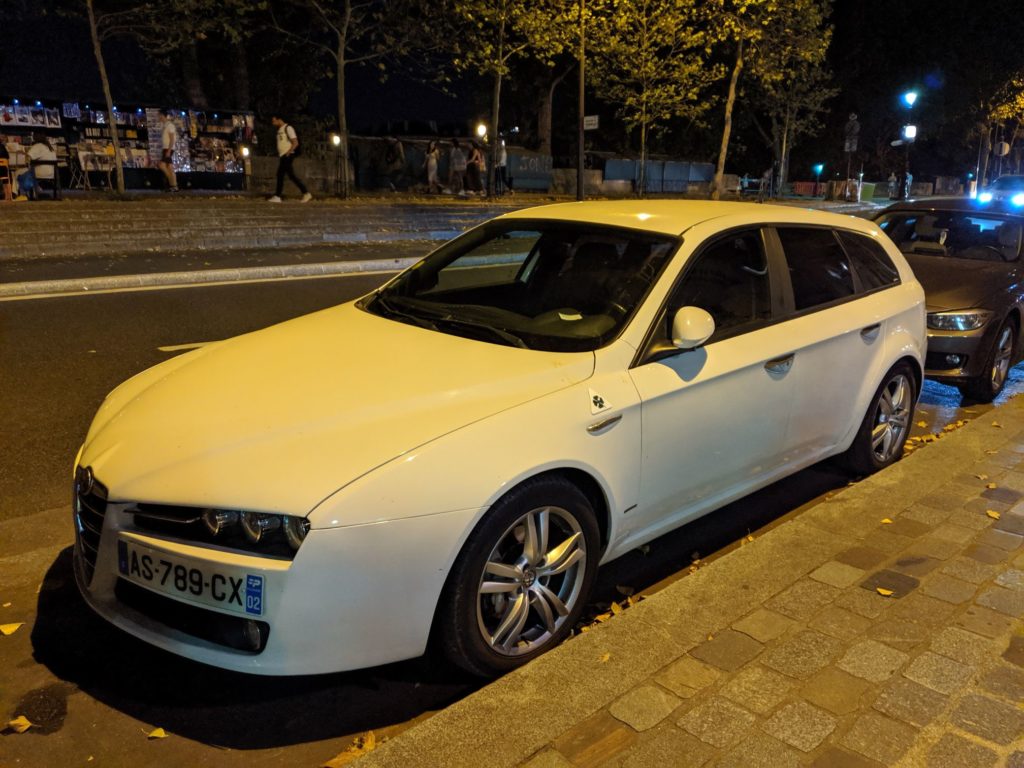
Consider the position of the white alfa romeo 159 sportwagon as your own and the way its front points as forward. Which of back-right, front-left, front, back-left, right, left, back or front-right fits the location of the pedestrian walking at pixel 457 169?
back-right

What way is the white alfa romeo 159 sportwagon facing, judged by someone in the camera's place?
facing the viewer and to the left of the viewer

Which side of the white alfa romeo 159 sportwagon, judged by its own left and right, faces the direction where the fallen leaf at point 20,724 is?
front

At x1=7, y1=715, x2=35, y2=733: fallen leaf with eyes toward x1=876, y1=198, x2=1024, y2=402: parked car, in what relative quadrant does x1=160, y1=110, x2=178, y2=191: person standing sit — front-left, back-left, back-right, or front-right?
front-left

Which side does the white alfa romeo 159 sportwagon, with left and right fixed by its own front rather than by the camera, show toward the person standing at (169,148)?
right

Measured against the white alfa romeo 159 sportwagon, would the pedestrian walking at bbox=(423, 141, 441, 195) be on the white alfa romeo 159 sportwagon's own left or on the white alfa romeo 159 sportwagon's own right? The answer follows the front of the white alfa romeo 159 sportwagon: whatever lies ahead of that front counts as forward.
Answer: on the white alfa romeo 159 sportwagon's own right

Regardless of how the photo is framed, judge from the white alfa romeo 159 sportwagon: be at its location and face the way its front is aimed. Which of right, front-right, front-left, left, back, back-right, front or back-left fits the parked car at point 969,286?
back

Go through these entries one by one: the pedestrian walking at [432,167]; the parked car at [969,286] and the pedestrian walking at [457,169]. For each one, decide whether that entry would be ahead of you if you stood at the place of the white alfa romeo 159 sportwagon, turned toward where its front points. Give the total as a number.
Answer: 0

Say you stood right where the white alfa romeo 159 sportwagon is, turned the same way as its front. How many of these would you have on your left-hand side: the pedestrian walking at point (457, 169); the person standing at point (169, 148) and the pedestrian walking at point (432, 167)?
0
